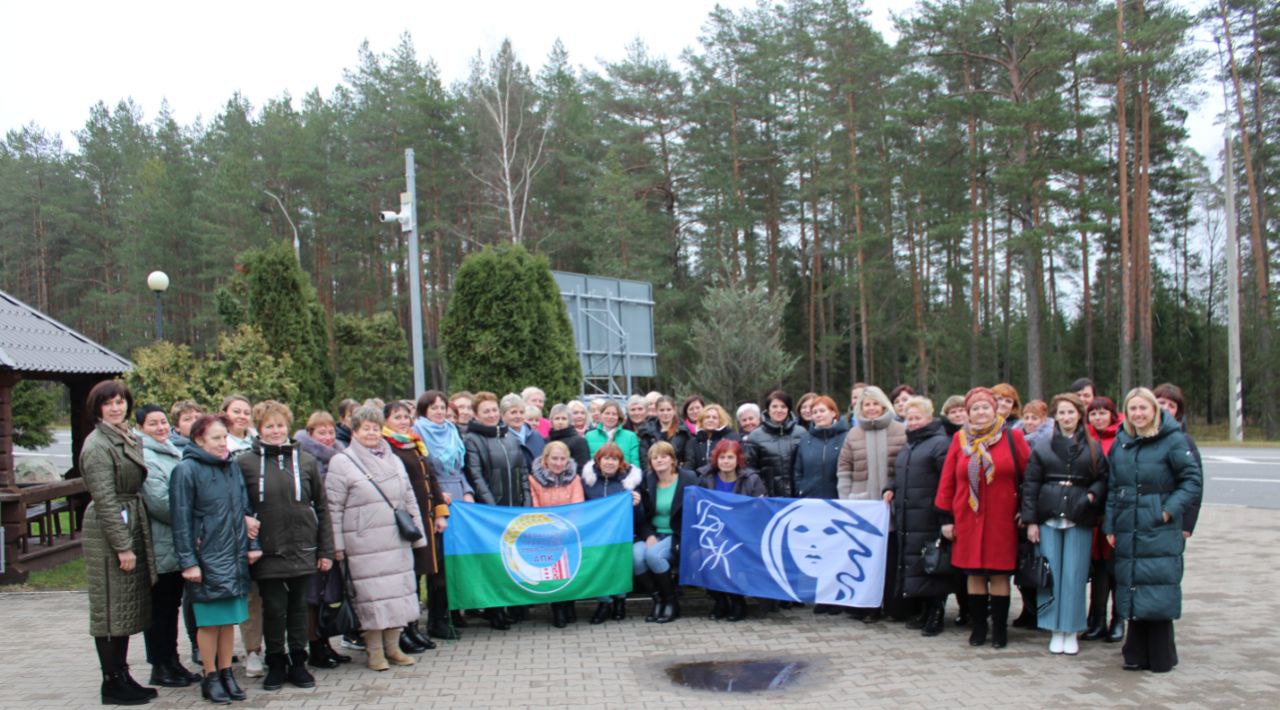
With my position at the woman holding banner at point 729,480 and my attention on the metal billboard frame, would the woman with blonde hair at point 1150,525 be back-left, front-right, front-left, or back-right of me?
back-right

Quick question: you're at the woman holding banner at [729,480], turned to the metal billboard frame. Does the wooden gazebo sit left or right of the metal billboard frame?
left

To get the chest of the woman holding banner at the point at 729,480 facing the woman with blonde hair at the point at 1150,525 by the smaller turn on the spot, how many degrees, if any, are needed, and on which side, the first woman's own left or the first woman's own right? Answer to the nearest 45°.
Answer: approximately 45° to the first woman's own left

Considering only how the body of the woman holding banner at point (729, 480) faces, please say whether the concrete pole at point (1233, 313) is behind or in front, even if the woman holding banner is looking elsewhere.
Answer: behind

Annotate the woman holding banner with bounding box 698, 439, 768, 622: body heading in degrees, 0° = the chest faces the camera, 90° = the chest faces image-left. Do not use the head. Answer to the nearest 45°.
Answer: approximately 0°

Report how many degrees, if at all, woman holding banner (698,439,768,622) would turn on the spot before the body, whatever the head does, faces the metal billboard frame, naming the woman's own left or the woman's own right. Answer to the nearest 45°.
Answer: approximately 180°

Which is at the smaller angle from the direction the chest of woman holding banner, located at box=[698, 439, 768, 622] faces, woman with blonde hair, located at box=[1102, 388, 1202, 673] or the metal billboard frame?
the woman with blonde hair
